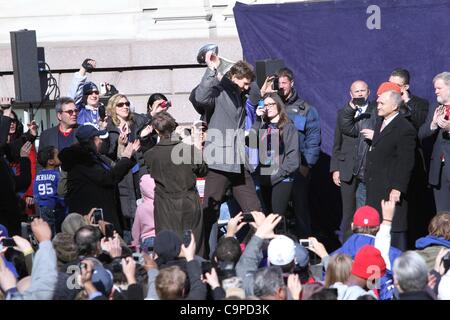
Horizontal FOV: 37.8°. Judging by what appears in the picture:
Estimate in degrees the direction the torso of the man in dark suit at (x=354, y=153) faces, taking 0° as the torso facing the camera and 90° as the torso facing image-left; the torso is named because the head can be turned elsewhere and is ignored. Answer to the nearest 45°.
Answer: approximately 0°

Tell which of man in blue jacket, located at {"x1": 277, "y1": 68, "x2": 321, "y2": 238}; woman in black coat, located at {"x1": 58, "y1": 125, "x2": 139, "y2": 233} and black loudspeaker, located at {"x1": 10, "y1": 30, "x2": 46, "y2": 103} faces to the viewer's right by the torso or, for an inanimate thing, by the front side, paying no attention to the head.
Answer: the woman in black coat

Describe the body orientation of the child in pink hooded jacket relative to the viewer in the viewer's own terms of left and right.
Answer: facing away from the viewer and to the right of the viewer

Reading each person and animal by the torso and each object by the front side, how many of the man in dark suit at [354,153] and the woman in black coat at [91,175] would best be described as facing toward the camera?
1

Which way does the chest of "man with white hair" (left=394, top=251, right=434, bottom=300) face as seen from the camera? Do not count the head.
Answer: away from the camera

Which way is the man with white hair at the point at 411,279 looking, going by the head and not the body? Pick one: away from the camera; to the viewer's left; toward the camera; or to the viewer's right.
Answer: away from the camera

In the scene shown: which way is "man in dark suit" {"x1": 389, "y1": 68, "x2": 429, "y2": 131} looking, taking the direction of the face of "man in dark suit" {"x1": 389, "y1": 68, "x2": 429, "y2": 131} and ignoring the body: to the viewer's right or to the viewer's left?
to the viewer's left

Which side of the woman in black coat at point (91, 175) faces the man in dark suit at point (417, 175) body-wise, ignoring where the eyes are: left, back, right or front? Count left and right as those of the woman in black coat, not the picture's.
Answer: front

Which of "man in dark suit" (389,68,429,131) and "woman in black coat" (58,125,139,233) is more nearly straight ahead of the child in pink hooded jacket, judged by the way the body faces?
the man in dark suit

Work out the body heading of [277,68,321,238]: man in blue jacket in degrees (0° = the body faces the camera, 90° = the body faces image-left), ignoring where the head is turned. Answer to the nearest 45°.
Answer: approximately 45°

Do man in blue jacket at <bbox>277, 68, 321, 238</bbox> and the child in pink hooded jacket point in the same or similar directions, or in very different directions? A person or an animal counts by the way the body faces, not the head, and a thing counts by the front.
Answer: very different directions

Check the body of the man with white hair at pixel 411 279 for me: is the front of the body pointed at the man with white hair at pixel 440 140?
yes

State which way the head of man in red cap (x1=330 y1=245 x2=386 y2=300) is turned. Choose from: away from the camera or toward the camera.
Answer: away from the camera

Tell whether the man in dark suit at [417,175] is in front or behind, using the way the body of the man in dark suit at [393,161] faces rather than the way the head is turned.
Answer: behind
